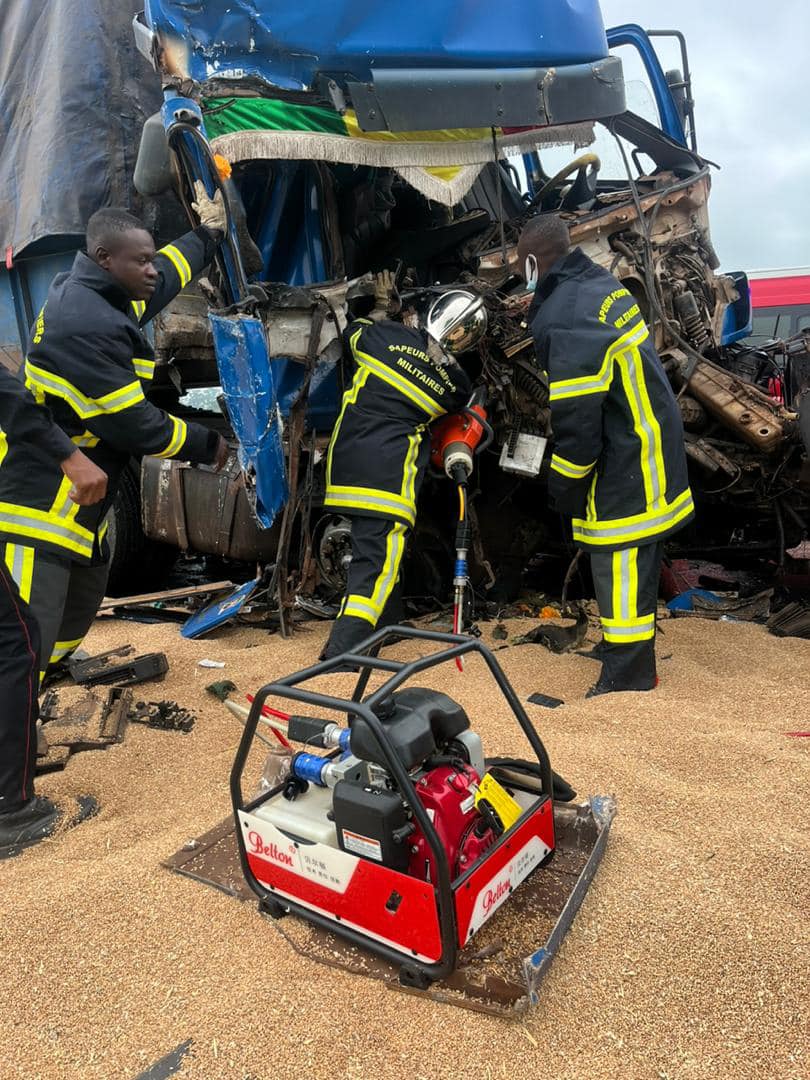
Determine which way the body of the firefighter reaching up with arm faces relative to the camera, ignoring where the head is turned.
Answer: to the viewer's right

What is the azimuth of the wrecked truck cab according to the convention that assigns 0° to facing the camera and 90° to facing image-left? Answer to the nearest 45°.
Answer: approximately 0°

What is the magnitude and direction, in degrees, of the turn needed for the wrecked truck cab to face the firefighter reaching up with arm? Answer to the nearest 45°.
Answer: approximately 45° to its right

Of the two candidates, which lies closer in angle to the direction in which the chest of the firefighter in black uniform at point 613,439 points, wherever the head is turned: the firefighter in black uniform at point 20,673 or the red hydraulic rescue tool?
the red hydraulic rescue tool

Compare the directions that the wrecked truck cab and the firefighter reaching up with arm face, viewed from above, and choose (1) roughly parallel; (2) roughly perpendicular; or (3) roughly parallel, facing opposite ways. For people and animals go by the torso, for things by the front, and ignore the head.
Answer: roughly perpendicular

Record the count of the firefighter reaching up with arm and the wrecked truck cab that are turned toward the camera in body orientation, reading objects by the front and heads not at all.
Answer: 1

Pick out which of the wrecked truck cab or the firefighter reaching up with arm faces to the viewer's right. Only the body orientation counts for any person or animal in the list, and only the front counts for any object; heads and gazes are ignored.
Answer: the firefighter reaching up with arm

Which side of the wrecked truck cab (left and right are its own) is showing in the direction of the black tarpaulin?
right

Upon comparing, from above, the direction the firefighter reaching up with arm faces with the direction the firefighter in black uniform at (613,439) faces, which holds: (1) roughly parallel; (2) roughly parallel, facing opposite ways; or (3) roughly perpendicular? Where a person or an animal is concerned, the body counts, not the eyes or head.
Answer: roughly perpendicular

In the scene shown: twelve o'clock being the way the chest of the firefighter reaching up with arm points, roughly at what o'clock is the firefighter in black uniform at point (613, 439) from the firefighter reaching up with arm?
The firefighter in black uniform is roughly at 12 o'clock from the firefighter reaching up with arm.

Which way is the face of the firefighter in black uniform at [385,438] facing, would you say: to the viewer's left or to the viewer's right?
to the viewer's right

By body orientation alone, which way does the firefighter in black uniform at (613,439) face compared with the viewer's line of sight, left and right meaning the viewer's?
facing away from the viewer and to the left of the viewer
